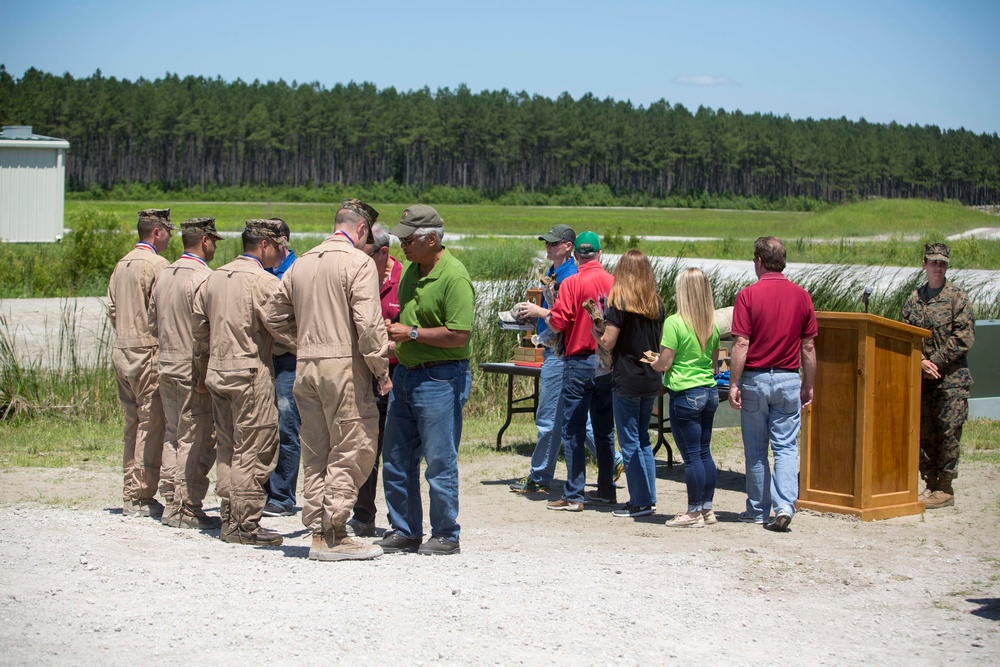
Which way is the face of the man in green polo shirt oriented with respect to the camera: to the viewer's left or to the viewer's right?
to the viewer's left

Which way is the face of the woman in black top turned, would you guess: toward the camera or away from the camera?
away from the camera

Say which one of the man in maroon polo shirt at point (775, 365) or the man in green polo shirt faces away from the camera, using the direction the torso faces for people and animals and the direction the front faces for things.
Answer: the man in maroon polo shirt

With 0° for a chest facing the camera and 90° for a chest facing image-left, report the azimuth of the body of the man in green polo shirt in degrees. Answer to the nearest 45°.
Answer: approximately 45°

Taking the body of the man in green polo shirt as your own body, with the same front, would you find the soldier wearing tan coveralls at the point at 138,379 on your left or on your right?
on your right

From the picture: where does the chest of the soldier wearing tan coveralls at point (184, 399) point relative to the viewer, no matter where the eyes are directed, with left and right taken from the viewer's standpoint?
facing away from the viewer and to the right of the viewer

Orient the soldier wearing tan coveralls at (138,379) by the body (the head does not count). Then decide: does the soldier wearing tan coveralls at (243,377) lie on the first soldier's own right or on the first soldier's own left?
on the first soldier's own right

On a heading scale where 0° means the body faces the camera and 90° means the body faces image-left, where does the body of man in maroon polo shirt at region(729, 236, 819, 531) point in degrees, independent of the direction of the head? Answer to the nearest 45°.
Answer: approximately 180°

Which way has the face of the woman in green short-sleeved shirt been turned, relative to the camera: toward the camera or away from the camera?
away from the camera

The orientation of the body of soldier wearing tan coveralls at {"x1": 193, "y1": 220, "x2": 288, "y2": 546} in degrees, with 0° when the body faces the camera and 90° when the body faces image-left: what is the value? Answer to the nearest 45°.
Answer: approximately 225°

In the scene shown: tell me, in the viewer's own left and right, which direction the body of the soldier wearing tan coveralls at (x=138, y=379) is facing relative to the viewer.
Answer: facing away from the viewer and to the right of the viewer

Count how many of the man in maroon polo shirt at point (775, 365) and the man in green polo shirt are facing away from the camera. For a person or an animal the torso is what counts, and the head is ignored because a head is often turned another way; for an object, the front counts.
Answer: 1

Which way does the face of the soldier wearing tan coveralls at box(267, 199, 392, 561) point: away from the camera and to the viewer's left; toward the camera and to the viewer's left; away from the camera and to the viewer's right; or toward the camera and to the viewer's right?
away from the camera and to the viewer's right

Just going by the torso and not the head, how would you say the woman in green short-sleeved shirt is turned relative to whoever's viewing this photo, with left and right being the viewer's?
facing away from the viewer and to the left of the viewer
